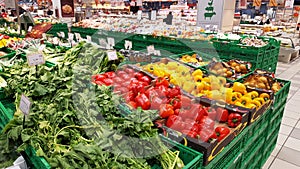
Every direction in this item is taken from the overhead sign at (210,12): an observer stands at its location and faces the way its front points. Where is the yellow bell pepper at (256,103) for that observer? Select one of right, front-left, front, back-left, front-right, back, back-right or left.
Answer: front

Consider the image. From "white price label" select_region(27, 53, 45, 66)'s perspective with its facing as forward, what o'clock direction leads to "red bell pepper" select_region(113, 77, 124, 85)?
The red bell pepper is roughly at 9 o'clock from the white price label.

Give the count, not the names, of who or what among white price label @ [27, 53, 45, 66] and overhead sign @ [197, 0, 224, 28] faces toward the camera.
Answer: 2

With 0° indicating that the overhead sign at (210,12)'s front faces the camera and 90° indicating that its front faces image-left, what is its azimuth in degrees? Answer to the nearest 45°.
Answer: approximately 0°

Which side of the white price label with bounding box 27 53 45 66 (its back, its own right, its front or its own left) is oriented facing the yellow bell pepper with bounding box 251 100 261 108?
left

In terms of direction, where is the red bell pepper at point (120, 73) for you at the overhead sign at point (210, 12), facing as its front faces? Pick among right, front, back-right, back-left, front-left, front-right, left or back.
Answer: front

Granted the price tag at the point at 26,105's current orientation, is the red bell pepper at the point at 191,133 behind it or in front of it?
in front

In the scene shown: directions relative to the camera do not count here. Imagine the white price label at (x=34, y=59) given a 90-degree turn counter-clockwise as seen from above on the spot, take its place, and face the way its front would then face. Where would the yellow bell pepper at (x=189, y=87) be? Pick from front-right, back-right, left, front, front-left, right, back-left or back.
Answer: front

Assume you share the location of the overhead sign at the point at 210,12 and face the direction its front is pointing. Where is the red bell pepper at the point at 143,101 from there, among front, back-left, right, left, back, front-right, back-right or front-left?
front

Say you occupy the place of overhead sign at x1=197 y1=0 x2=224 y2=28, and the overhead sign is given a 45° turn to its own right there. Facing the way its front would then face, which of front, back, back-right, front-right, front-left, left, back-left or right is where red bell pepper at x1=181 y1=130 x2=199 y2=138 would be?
front-left

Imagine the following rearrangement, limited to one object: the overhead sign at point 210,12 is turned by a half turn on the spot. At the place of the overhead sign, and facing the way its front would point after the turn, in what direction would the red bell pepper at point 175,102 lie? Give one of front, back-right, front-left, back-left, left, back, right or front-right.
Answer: back

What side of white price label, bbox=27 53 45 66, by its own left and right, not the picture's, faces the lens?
front

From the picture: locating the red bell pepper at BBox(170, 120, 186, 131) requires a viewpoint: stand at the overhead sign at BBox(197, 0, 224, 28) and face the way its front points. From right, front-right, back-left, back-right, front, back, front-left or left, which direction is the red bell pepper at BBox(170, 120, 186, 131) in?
front

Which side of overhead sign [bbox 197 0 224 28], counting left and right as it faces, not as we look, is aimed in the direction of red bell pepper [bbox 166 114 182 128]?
front
